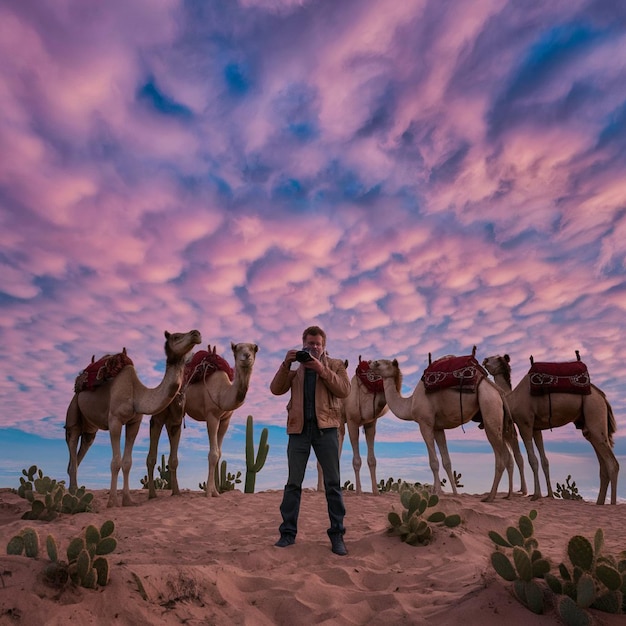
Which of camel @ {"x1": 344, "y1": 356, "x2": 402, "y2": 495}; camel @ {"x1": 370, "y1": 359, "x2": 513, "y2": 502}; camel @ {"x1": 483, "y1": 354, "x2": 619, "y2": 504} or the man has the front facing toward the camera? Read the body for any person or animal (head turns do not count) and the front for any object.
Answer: the man

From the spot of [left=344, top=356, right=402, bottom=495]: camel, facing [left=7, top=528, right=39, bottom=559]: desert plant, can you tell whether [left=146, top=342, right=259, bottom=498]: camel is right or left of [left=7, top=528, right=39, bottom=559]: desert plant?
right

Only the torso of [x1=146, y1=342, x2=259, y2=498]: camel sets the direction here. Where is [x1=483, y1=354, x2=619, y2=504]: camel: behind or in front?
in front

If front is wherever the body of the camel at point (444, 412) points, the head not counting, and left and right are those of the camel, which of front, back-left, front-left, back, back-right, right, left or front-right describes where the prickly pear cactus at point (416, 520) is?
left

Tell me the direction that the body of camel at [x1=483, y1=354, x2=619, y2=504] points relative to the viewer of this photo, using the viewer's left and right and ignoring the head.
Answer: facing to the left of the viewer

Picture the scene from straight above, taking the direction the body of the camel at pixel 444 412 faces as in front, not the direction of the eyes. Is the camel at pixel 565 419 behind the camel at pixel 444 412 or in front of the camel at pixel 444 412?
behind

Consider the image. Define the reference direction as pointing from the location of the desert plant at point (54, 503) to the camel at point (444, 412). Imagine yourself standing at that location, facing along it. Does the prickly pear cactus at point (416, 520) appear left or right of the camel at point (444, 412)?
right

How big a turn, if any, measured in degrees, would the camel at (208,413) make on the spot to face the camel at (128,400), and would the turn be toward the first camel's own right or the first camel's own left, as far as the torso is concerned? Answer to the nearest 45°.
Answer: approximately 90° to the first camel's own right

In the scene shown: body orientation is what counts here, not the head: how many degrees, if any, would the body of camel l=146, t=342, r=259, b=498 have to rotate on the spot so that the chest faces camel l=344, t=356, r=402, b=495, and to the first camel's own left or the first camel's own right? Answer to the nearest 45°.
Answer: approximately 45° to the first camel's own left

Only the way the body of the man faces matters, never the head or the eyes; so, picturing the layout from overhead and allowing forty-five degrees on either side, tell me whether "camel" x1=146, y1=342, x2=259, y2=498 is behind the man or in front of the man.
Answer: behind

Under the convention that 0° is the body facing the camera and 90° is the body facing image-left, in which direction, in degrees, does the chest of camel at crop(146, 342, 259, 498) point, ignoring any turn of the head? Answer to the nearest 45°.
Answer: approximately 315°

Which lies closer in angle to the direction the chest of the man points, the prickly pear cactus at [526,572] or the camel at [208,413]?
the prickly pear cactus

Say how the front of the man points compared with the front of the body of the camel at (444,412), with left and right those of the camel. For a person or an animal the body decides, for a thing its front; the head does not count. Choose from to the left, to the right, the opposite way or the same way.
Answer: to the left
